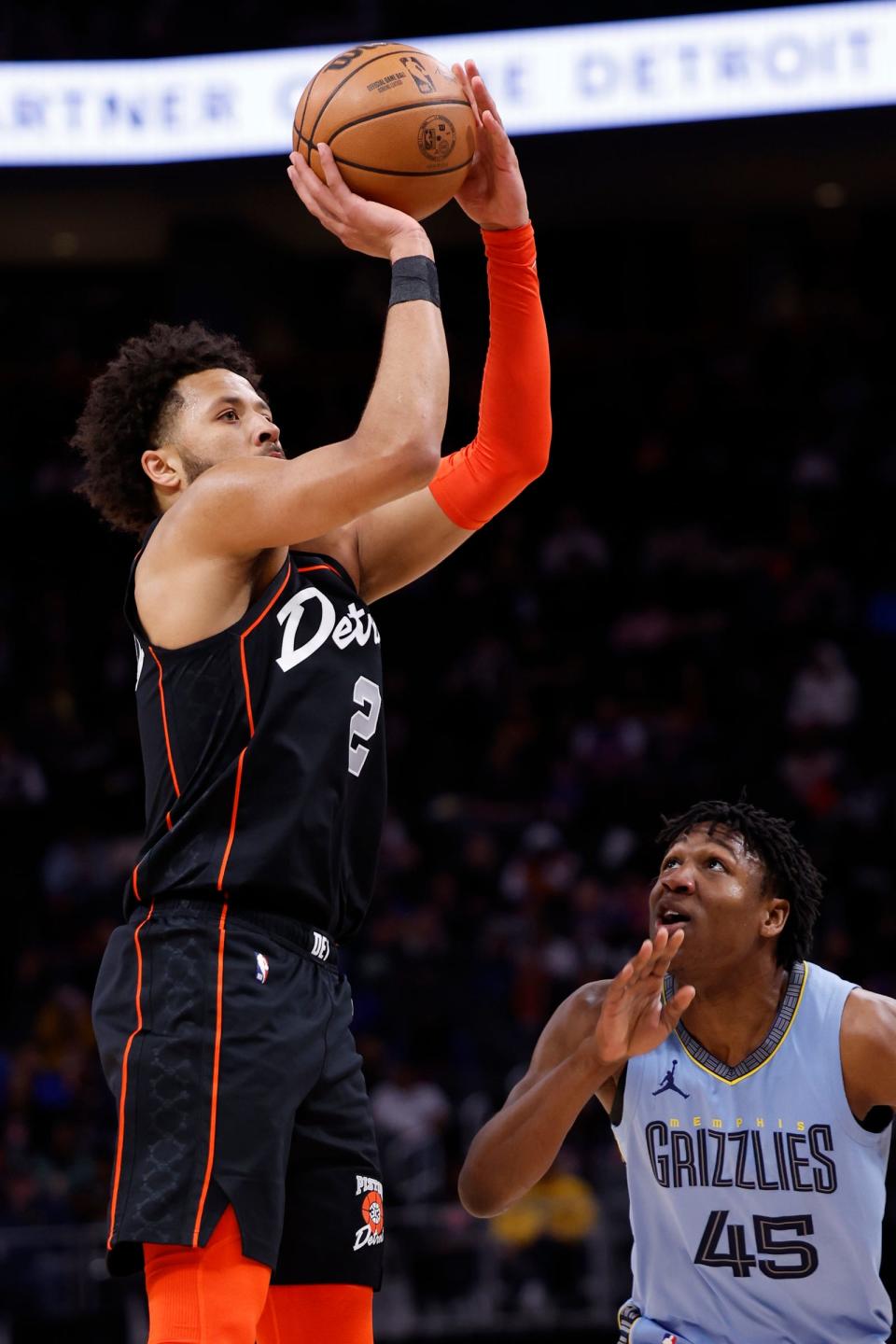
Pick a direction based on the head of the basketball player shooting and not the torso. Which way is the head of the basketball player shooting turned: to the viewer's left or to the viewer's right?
to the viewer's right

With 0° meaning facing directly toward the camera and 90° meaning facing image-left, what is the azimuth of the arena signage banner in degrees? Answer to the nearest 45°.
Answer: approximately 0°

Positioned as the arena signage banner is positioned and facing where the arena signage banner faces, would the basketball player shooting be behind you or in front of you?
in front
